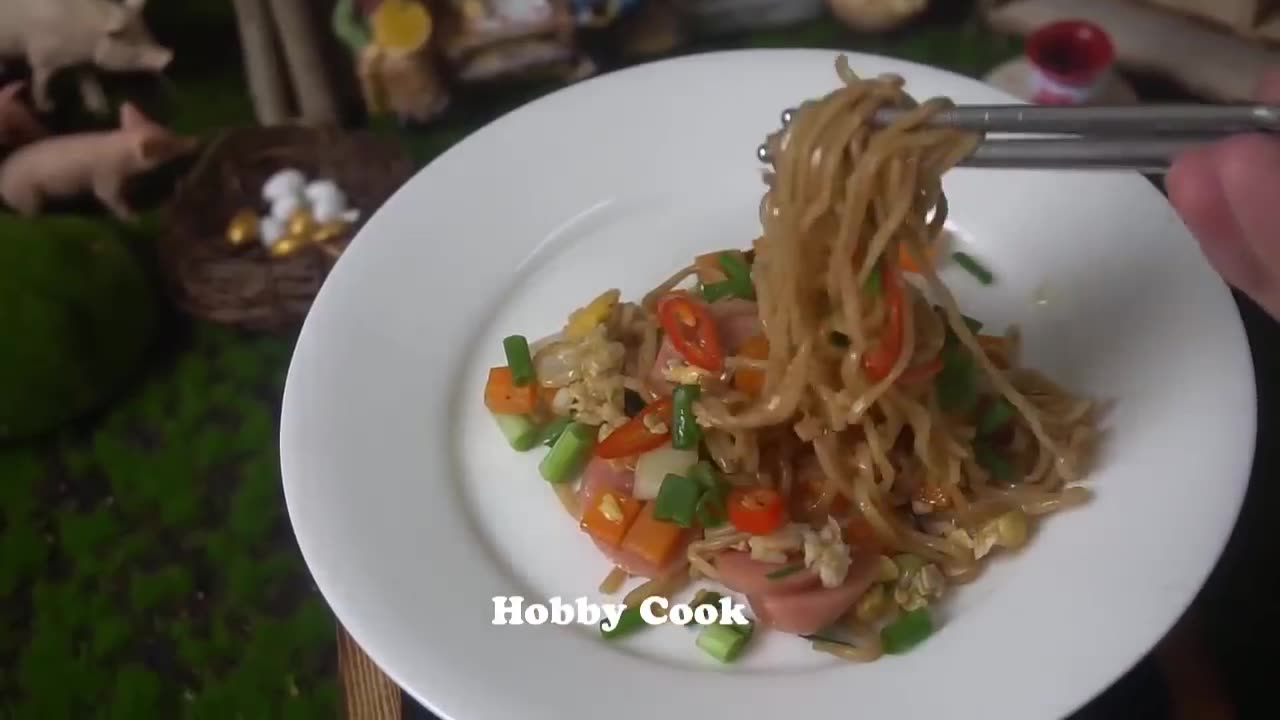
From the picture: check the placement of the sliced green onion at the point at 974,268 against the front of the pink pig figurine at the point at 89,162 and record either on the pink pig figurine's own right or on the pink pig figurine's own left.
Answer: on the pink pig figurine's own right

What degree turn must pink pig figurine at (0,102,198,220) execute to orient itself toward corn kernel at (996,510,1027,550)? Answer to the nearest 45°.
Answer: approximately 45° to its right

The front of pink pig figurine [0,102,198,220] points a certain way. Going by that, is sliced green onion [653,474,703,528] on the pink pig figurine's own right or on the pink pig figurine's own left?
on the pink pig figurine's own right

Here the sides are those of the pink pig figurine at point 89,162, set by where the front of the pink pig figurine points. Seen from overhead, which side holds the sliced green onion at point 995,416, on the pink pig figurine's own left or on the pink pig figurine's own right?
on the pink pig figurine's own right

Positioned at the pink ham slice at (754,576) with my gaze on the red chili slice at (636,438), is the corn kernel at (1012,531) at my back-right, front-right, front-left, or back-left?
back-right

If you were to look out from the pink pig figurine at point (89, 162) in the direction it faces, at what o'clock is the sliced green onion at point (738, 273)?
The sliced green onion is roughly at 2 o'clock from the pink pig figurine.

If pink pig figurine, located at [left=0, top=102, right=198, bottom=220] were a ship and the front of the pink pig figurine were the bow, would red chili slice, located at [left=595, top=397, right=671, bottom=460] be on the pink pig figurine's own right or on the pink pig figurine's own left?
on the pink pig figurine's own right

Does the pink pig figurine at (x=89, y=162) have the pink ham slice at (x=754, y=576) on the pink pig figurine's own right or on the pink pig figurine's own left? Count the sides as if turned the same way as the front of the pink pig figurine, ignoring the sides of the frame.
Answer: on the pink pig figurine's own right

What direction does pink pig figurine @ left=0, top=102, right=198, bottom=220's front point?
to the viewer's right

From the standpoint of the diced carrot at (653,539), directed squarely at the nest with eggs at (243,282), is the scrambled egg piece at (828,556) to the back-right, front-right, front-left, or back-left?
back-right
